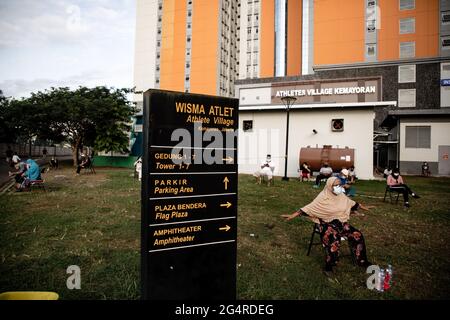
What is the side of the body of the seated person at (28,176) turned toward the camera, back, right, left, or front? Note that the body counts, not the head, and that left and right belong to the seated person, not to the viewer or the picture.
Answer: left

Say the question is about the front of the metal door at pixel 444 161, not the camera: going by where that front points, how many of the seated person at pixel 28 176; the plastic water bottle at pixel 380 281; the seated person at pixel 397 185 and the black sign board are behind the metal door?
0

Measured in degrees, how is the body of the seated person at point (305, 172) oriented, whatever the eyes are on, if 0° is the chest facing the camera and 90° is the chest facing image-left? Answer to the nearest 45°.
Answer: approximately 0°

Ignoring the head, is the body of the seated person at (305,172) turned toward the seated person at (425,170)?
no

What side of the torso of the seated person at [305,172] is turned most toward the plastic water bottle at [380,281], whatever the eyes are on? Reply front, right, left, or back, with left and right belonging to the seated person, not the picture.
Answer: front

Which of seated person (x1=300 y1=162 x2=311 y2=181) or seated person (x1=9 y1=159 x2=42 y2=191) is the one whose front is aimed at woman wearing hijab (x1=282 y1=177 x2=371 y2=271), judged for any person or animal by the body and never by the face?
seated person (x1=300 y1=162 x2=311 y2=181)

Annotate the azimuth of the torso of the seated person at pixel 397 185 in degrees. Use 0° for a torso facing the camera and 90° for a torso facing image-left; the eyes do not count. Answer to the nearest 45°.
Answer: approximately 315°

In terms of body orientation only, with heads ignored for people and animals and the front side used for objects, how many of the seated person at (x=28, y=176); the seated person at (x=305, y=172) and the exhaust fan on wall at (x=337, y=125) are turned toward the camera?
2

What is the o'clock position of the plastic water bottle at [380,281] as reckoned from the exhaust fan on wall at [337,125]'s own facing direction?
The plastic water bottle is roughly at 12 o'clock from the exhaust fan on wall.

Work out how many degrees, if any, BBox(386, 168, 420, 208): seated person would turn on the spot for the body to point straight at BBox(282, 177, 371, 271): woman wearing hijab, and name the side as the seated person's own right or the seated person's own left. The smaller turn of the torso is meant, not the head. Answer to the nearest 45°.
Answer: approximately 45° to the seated person's own right

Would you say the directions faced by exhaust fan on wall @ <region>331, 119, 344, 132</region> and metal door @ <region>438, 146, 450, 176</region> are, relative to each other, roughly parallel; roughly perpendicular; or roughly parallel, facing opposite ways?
roughly parallel

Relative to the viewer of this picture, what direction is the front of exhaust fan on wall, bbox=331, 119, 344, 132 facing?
facing the viewer

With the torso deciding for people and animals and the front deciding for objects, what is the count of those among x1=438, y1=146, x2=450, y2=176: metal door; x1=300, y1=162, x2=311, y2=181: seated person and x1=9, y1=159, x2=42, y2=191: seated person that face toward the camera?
2
